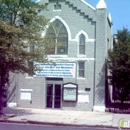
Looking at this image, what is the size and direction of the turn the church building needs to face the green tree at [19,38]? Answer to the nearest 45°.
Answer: approximately 45° to its right

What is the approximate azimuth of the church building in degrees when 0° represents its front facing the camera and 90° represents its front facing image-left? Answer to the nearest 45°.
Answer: approximately 0°

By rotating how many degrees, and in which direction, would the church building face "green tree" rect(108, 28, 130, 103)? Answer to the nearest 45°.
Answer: approximately 45° to its left
